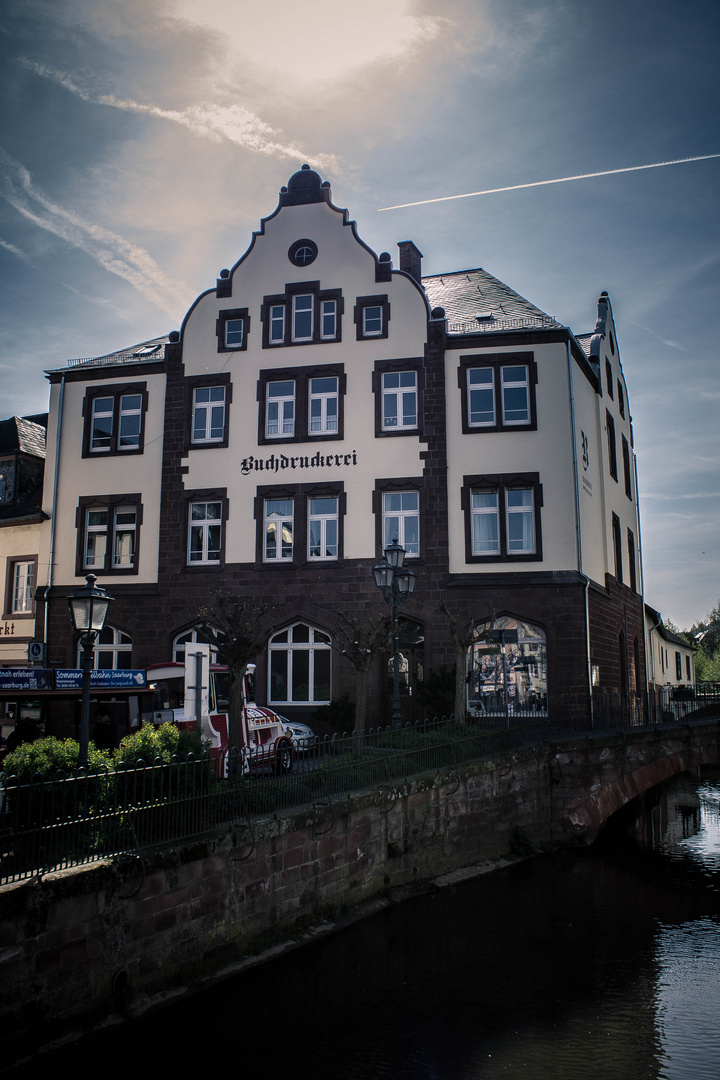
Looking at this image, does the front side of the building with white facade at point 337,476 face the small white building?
no

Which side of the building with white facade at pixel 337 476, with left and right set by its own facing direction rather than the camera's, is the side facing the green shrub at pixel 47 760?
front

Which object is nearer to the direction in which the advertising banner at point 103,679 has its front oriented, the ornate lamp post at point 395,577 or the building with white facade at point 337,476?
the ornate lamp post

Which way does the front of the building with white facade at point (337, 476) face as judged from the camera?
facing the viewer

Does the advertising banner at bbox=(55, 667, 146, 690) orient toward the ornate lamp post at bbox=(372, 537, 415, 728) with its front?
no

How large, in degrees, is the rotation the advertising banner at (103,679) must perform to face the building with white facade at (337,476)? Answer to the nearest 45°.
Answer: approximately 135° to its left

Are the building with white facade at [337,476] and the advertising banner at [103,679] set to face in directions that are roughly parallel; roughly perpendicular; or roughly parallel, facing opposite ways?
roughly parallel

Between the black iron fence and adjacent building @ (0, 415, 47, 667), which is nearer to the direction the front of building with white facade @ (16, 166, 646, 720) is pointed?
the black iron fence

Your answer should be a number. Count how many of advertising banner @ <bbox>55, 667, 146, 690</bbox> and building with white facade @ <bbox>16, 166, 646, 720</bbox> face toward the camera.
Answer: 2

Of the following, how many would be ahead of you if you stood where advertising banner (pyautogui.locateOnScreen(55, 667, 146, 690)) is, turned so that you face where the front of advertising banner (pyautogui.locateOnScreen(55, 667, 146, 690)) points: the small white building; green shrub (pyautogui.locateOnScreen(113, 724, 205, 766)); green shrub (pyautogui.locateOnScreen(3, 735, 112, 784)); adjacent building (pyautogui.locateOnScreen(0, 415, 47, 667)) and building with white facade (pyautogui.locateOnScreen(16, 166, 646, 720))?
2

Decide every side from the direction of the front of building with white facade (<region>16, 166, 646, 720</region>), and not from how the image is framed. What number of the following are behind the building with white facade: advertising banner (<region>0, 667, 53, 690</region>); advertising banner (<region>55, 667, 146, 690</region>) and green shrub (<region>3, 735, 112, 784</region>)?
0

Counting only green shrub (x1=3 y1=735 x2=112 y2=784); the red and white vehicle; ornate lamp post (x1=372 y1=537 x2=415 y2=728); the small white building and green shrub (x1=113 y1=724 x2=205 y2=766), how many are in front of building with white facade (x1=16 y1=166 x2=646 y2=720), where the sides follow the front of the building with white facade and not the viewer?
4

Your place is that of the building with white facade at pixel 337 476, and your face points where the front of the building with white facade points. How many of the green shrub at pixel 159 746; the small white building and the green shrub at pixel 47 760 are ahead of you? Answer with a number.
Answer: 2

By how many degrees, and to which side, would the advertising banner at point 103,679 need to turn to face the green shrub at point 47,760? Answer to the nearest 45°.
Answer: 0° — it already faces it

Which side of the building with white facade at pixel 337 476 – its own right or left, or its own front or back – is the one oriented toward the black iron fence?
front

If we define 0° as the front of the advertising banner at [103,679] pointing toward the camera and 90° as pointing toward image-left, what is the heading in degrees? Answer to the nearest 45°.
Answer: approximately 0°

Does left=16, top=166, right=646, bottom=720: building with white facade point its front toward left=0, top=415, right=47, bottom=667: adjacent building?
no
